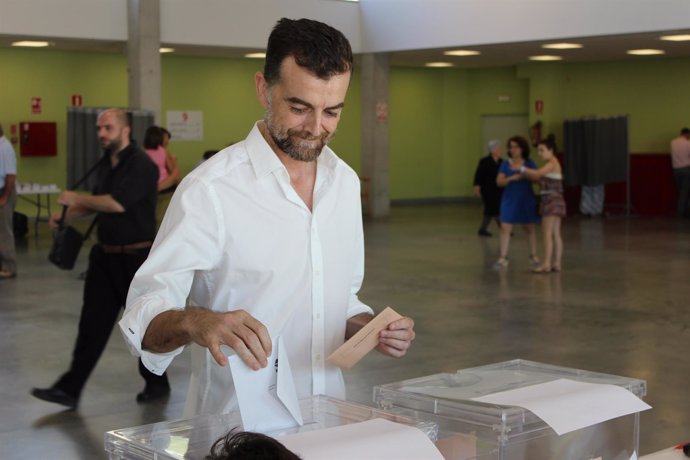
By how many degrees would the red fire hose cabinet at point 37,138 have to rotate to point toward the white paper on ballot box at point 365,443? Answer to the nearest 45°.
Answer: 0° — it already faces it

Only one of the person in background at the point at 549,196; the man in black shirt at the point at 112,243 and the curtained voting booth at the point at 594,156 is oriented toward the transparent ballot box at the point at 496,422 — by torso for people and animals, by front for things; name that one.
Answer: the curtained voting booth

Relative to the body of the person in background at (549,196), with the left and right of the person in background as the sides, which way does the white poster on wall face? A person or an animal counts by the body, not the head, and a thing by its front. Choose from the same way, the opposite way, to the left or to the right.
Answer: to the left

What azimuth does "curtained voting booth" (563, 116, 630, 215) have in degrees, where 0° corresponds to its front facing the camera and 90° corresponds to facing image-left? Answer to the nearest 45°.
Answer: approximately 0°

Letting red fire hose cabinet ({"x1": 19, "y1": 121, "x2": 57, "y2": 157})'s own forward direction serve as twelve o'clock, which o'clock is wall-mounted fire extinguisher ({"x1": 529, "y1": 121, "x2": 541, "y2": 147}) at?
The wall-mounted fire extinguisher is roughly at 9 o'clock from the red fire hose cabinet.

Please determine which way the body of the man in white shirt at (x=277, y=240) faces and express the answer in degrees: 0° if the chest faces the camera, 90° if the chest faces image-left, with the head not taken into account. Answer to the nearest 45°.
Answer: approximately 315°

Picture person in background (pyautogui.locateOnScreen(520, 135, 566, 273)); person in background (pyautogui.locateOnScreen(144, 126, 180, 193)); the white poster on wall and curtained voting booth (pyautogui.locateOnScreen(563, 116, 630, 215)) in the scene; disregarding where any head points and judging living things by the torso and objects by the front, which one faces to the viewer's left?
person in background (pyautogui.locateOnScreen(520, 135, 566, 273))
